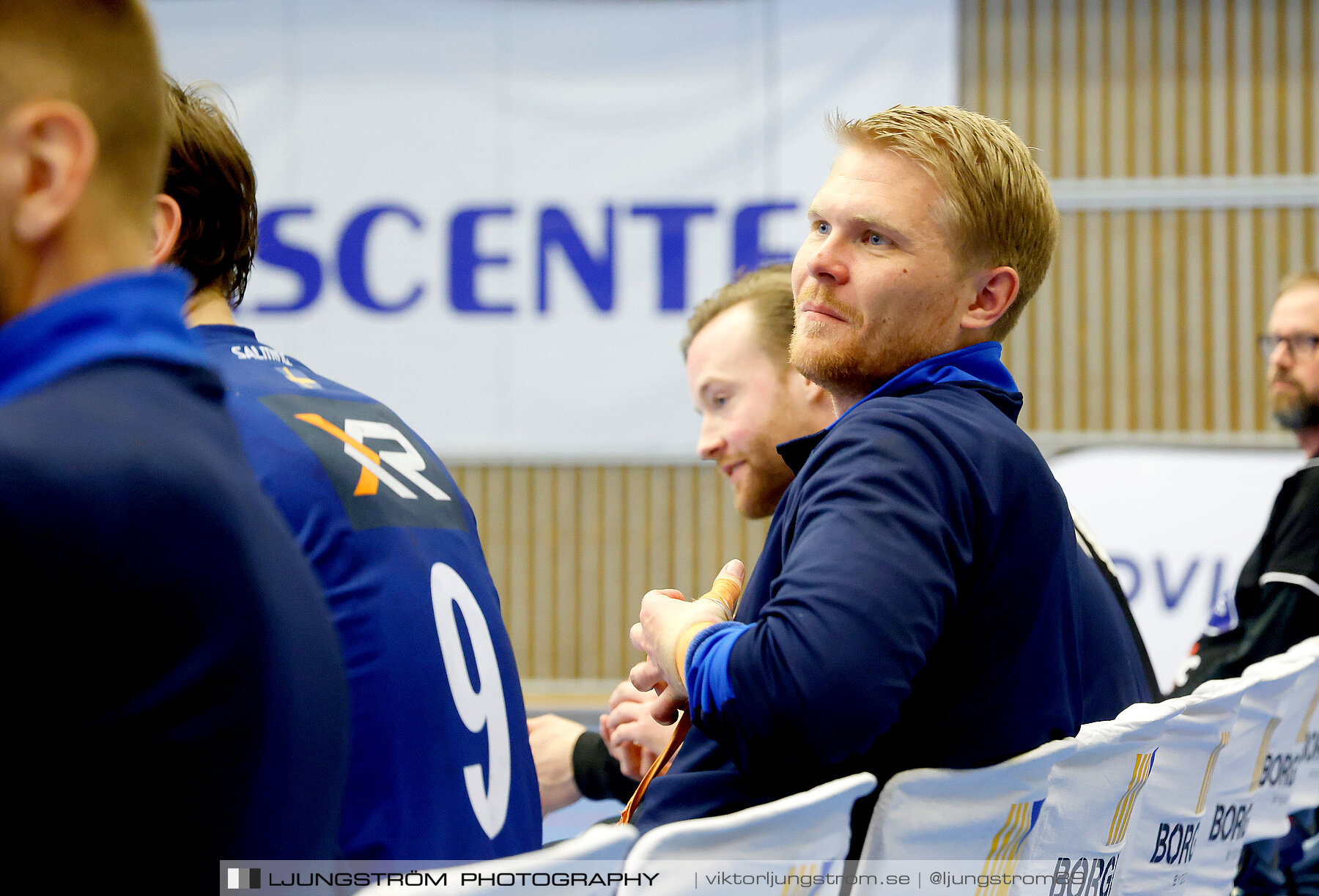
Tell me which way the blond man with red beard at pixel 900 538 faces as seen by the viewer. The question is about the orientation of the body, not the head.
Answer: to the viewer's left

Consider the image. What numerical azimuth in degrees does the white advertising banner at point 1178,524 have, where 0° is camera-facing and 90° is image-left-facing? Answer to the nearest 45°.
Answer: approximately 0°

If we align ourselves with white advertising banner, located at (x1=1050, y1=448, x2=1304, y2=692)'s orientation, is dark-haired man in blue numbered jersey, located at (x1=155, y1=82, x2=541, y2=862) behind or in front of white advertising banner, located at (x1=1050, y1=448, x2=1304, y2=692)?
in front

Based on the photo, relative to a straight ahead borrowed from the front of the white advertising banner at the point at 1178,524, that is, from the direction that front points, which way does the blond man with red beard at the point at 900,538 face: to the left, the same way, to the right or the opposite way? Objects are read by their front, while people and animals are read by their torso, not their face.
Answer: to the right

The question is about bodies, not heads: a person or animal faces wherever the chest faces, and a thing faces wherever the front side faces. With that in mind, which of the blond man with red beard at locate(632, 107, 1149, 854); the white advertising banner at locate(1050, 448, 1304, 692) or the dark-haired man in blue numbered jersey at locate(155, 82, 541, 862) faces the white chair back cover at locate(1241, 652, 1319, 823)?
the white advertising banner

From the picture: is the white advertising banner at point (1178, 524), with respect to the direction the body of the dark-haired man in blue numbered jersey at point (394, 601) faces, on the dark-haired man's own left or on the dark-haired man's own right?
on the dark-haired man's own right

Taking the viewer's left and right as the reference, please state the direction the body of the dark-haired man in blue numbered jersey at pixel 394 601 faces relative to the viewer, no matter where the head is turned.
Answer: facing away from the viewer and to the left of the viewer

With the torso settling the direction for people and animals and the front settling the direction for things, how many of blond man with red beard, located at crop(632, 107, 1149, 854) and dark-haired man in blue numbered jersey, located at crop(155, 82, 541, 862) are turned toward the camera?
0

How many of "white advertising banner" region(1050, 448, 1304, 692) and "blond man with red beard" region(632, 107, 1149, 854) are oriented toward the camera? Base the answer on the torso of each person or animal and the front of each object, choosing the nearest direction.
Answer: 1

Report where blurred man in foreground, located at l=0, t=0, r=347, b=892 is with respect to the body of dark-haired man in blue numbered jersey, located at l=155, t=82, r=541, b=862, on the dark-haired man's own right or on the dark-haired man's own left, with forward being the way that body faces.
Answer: on the dark-haired man's own left

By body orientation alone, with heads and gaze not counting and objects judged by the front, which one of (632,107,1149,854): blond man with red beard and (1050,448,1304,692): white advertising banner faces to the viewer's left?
the blond man with red beard
